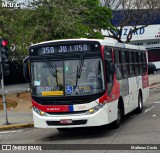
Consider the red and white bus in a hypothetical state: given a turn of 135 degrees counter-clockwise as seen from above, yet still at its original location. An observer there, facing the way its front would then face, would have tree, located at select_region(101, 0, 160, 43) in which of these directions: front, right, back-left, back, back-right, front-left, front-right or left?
left

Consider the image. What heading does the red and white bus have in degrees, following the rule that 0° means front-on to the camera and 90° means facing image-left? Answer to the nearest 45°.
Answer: approximately 45°
